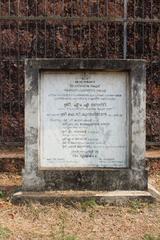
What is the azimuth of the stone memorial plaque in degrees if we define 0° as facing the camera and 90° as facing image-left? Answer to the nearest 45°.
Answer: approximately 0°
